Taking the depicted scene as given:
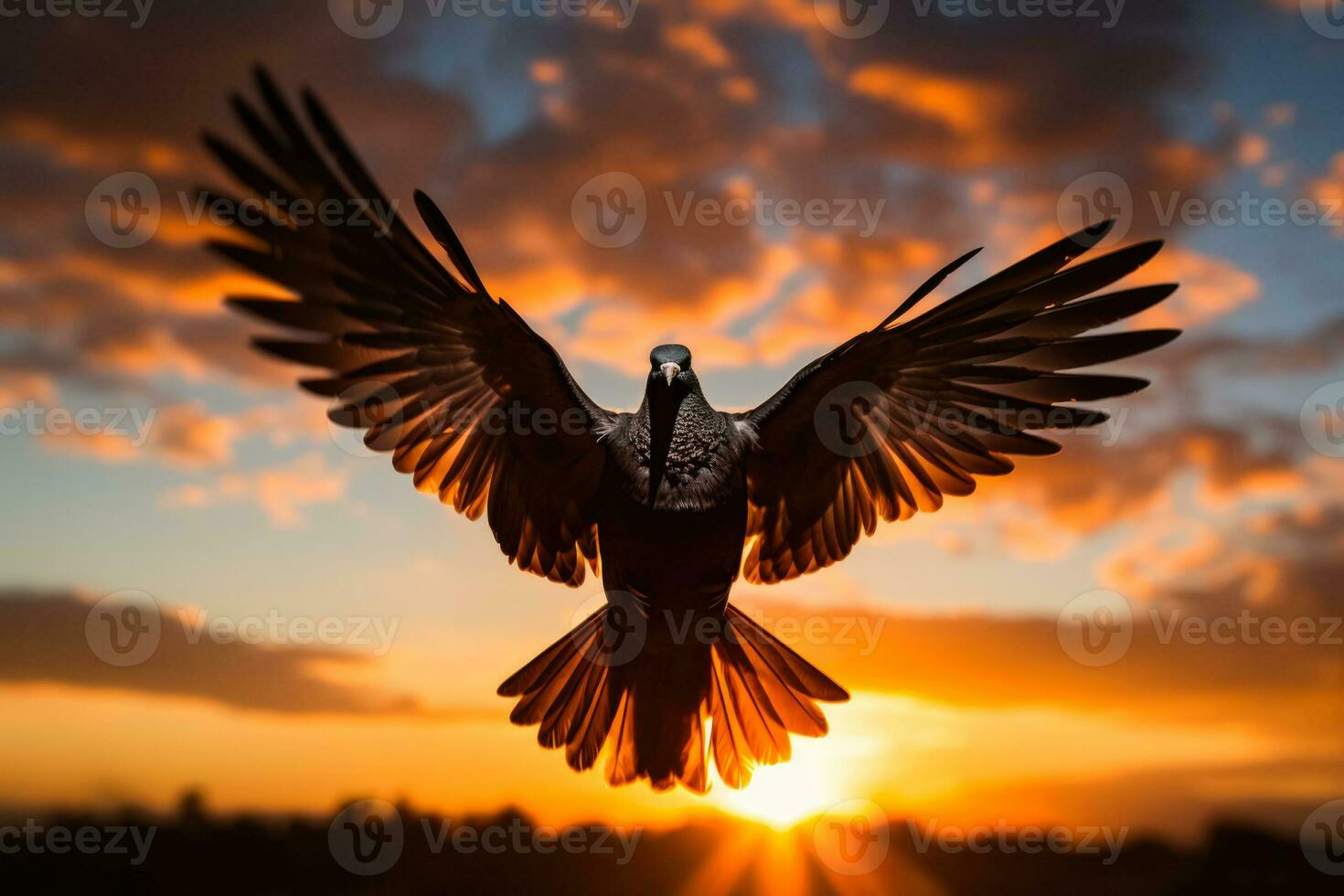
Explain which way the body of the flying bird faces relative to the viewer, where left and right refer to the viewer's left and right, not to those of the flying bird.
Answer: facing the viewer
